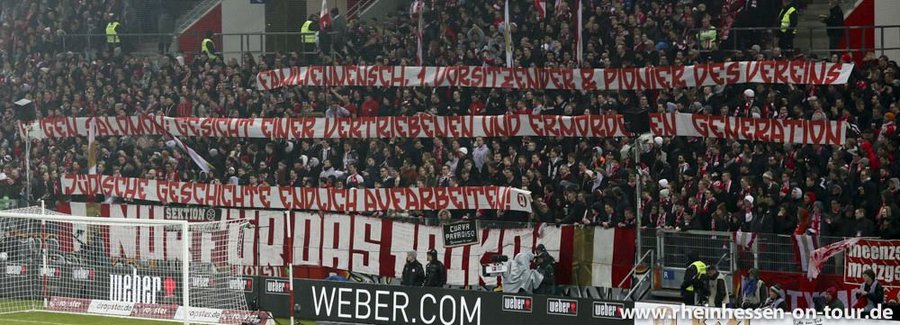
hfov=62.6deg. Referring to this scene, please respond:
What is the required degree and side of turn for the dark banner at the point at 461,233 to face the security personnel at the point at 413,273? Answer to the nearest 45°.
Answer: approximately 90° to its right

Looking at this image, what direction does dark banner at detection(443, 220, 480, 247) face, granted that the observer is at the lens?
facing the viewer

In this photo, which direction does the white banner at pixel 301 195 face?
toward the camera

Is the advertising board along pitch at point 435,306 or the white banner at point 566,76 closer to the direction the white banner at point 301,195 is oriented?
the advertising board along pitch

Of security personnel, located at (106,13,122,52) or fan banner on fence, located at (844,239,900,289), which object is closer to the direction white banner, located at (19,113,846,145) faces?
the fan banner on fence

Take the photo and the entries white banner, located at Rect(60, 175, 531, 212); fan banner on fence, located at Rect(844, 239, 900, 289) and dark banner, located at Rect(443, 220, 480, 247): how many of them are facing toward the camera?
3

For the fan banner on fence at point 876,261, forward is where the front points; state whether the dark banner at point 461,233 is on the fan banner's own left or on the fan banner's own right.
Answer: on the fan banner's own right

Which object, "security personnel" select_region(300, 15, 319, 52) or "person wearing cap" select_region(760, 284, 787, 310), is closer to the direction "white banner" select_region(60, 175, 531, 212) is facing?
the person wearing cap
